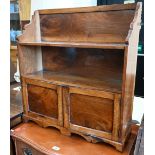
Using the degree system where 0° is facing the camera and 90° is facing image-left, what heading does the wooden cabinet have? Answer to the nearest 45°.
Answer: approximately 45°
